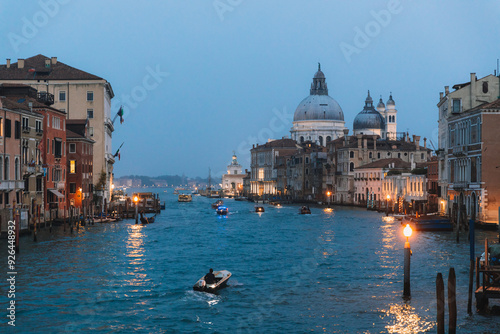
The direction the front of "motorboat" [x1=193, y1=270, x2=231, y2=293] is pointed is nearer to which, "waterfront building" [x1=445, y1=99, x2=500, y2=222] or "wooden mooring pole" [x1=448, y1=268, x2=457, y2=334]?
the waterfront building

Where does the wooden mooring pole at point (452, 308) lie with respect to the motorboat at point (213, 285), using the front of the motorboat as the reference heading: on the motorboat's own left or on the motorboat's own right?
on the motorboat's own right

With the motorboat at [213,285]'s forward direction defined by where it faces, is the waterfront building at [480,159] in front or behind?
in front

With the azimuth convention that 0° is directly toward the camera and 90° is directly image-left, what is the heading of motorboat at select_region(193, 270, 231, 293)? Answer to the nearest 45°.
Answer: approximately 225°

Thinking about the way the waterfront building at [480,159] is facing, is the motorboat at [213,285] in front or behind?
in front

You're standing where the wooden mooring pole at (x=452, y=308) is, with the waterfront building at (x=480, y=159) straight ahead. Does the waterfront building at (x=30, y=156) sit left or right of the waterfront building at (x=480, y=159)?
left

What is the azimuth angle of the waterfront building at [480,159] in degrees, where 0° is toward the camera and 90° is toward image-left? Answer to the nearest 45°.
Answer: approximately 45°
